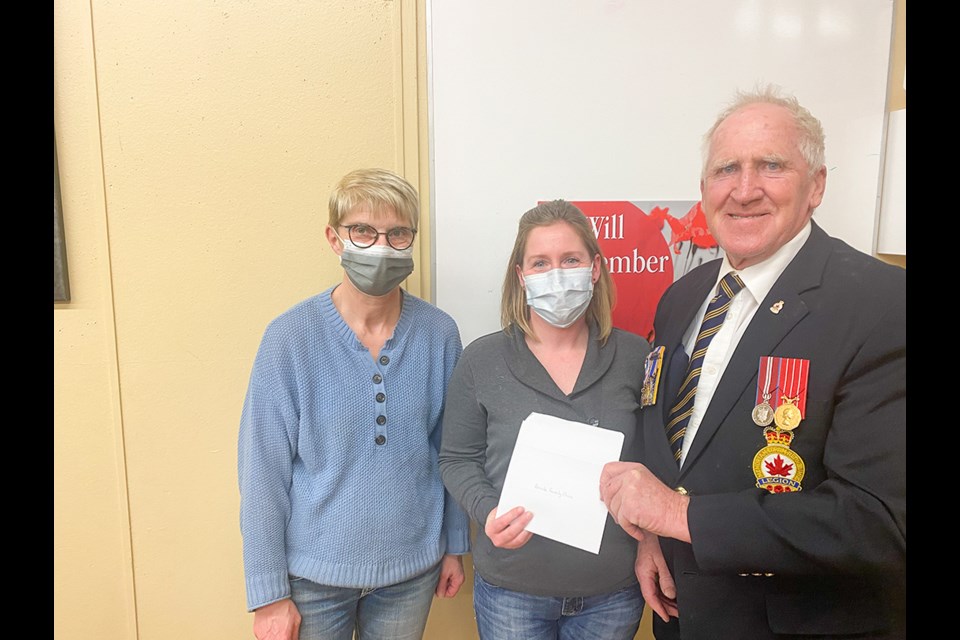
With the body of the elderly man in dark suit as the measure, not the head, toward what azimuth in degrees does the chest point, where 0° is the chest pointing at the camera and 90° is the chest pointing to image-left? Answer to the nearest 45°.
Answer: approximately 45°

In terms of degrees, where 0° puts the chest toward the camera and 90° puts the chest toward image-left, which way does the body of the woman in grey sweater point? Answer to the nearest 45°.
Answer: approximately 0°

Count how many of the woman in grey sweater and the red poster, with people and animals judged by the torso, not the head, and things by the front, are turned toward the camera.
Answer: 2
